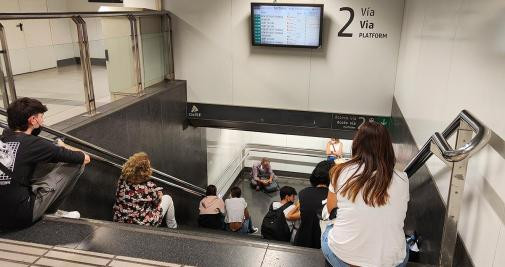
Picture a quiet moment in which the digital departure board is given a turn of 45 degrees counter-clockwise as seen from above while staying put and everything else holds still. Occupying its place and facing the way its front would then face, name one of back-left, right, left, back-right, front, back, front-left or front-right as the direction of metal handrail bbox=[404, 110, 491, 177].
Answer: front-right

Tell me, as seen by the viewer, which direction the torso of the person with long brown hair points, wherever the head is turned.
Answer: away from the camera

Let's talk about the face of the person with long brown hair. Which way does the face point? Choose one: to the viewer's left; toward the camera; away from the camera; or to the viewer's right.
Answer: away from the camera

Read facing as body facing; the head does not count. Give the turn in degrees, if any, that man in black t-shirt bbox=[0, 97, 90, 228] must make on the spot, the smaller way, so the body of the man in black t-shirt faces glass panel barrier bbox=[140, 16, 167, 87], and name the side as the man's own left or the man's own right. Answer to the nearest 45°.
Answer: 0° — they already face it

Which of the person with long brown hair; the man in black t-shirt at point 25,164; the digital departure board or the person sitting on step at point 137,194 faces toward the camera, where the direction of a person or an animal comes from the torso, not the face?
the digital departure board

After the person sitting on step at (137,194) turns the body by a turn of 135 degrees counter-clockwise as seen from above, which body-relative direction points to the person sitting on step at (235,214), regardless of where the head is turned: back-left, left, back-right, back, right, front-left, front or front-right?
back-right

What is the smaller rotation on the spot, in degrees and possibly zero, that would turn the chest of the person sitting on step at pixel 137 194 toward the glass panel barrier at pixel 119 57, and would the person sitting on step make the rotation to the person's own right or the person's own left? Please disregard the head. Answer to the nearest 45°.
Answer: approximately 45° to the person's own left

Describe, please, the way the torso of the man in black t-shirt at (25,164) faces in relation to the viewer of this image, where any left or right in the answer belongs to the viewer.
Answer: facing away from the viewer and to the right of the viewer

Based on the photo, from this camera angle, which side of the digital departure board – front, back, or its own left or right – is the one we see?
front

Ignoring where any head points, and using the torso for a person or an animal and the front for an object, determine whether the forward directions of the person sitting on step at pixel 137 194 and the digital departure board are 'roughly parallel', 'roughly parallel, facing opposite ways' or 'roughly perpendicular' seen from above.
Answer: roughly parallel, facing opposite ways
